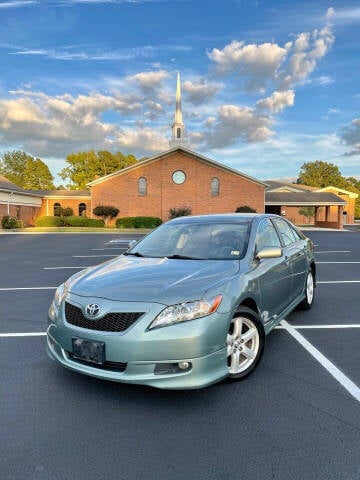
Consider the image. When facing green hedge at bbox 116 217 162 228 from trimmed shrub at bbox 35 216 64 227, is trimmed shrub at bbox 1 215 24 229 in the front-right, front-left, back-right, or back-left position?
back-right

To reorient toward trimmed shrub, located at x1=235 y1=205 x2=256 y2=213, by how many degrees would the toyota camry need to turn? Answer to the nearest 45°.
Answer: approximately 135° to its right

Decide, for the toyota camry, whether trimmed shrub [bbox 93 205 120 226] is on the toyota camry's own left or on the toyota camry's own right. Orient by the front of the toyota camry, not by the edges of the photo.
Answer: on the toyota camry's own right

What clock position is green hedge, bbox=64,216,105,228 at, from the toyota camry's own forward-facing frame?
The green hedge is roughly at 4 o'clock from the toyota camry.

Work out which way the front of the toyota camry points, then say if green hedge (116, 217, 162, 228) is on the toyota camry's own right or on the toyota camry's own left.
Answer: on the toyota camry's own right

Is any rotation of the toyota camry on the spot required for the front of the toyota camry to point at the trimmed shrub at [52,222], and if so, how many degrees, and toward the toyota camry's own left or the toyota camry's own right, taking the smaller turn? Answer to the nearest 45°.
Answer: approximately 135° to the toyota camry's own right

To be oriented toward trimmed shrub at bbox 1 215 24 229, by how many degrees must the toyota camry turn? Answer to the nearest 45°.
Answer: approximately 90° to its right

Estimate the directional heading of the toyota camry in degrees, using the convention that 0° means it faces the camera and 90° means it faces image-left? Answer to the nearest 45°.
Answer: approximately 45°

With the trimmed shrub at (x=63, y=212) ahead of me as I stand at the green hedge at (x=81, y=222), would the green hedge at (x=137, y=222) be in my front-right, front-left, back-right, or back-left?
back-right

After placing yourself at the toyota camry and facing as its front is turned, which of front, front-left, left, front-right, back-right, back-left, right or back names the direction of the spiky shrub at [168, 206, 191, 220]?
back-right

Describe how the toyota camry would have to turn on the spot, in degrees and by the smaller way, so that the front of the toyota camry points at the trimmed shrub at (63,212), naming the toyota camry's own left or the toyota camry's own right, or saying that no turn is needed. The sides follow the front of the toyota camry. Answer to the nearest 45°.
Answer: approximately 135° to the toyota camry's own right

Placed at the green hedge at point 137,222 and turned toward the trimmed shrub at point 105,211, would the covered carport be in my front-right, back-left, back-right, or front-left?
back-right
